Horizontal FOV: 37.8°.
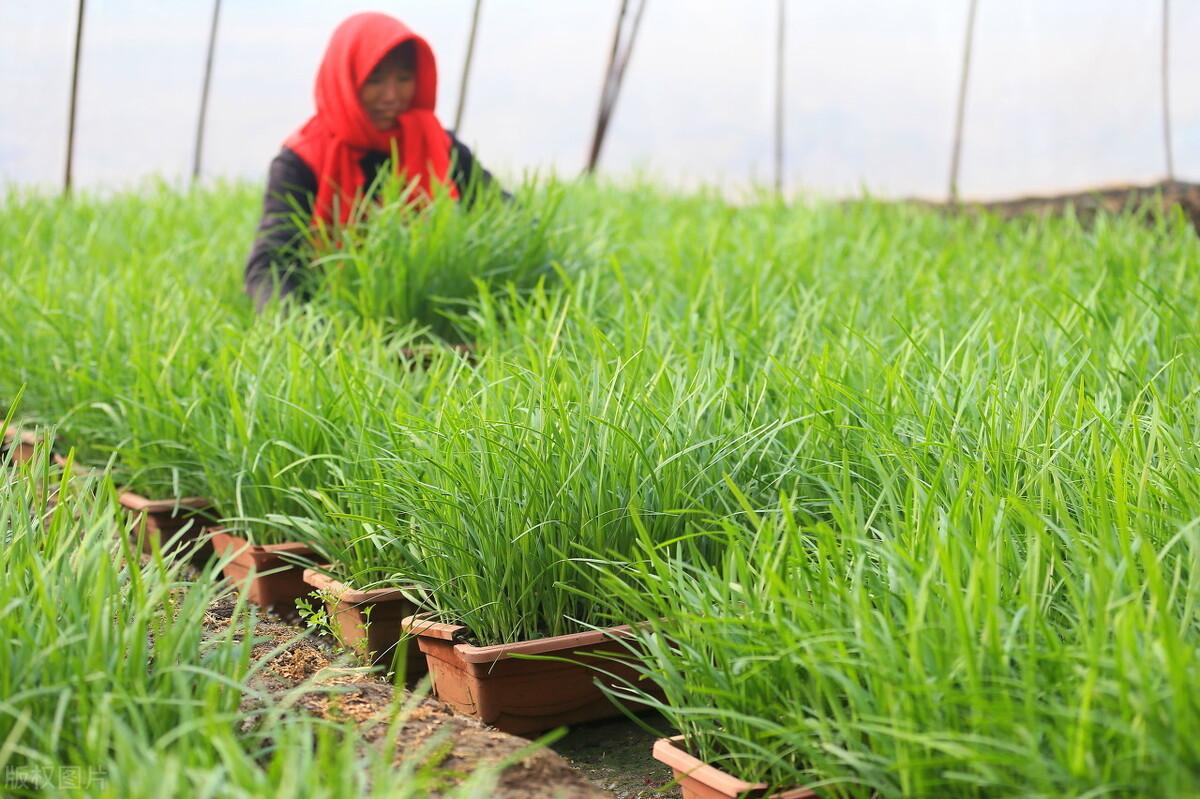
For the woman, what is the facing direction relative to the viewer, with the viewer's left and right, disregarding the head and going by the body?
facing the viewer and to the right of the viewer

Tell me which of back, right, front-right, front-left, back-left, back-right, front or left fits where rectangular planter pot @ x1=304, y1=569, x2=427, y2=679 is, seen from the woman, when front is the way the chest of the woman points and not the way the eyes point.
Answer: front-right

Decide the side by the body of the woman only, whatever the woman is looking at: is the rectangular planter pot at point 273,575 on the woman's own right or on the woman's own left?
on the woman's own right

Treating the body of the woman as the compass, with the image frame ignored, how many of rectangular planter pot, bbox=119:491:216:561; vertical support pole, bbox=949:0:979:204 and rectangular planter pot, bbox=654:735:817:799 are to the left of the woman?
1

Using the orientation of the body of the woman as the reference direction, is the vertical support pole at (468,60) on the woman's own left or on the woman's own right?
on the woman's own left

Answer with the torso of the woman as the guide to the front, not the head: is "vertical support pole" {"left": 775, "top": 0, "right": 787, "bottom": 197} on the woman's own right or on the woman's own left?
on the woman's own left

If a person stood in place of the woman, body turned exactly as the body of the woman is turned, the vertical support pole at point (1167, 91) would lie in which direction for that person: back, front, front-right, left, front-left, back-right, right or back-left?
left

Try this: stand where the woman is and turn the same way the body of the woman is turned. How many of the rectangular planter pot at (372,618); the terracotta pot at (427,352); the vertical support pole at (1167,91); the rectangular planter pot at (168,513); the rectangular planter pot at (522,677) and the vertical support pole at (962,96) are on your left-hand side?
2

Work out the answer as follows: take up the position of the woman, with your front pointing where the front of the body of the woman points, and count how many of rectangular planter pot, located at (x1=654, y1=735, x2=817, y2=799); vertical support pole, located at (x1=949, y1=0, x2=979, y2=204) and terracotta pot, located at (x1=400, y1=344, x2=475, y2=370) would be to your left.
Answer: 1

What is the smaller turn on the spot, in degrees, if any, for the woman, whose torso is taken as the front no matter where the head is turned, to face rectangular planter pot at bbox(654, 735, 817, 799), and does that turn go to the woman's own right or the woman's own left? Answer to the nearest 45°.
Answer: approximately 45° to the woman's own right

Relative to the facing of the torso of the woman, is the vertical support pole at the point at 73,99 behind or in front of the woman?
behind
